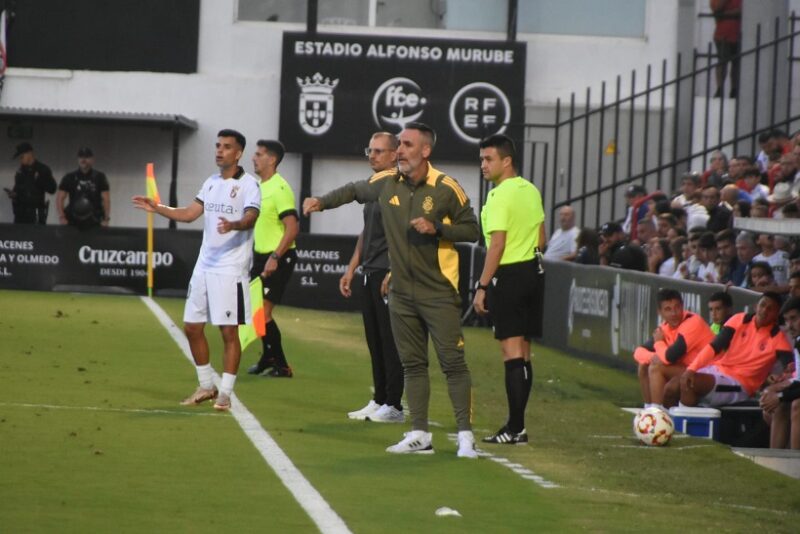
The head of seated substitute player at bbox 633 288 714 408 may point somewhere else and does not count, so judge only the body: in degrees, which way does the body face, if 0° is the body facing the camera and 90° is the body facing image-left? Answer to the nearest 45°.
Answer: approximately 45°

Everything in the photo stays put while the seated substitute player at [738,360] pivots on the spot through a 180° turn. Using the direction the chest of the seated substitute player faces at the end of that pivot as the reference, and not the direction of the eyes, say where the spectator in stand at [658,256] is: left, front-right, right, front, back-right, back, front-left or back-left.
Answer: front-left

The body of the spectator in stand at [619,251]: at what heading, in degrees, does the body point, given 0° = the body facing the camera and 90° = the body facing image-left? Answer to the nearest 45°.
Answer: approximately 90°

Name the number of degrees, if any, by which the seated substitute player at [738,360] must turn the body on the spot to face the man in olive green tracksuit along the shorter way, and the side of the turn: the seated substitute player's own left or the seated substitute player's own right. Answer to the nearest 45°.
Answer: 0° — they already face them

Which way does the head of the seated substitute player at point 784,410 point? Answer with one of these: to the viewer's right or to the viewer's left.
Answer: to the viewer's left
